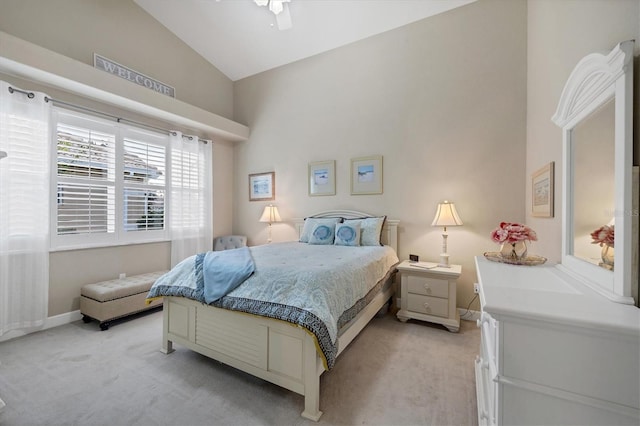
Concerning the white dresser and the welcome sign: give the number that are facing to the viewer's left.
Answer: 1

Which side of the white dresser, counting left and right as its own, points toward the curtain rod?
front

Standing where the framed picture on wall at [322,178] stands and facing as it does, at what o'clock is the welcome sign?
The welcome sign is roughly at 1 o'clock from the framed picture on wall.

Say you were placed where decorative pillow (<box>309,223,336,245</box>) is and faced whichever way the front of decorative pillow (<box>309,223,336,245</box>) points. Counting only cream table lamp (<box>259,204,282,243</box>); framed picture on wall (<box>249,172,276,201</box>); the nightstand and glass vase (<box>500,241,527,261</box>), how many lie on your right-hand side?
2

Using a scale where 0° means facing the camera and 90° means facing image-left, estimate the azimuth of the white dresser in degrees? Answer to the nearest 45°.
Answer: approximately 90°

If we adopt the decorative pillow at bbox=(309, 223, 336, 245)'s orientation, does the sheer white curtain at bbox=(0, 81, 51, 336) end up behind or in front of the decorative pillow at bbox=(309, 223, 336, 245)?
in front

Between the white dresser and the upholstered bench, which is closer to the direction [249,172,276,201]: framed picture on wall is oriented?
the upholstered bench

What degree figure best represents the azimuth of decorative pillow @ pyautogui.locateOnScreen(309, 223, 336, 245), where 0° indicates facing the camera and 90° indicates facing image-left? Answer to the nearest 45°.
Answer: approximately 45°

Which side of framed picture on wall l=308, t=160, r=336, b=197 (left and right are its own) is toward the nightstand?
left

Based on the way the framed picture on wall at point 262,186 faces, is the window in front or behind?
in front

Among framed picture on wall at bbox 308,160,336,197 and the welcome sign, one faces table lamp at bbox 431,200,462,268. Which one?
the welcome sign

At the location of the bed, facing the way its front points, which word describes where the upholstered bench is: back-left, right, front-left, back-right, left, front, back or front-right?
right

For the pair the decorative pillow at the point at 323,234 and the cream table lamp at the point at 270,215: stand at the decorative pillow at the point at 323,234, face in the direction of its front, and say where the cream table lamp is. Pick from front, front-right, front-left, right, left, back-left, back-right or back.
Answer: right

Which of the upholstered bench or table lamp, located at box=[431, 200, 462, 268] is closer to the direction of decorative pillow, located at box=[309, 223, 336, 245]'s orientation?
the upholstered bench
